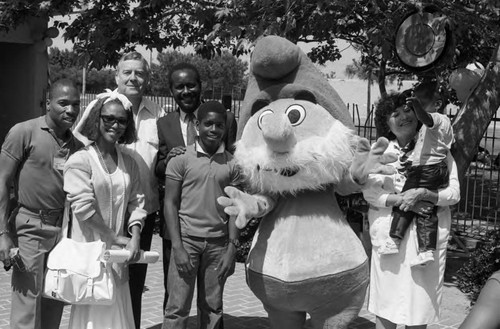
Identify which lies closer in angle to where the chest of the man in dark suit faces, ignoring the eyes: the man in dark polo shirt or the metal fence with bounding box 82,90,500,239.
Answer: the man in dark polo shirt

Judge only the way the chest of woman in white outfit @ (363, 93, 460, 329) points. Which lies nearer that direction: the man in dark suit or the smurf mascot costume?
the smurf mascot costume

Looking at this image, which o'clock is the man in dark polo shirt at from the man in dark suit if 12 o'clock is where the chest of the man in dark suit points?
The man in dark polo shirt is roughly at 2 o'clock from the man in dark suit.

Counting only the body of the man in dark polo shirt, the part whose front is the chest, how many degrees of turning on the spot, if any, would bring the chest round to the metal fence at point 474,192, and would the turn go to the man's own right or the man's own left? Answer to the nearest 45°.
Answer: approximately 90° to the man's own left

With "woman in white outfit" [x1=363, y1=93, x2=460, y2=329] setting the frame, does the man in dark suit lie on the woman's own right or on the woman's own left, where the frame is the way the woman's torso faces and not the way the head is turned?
on the woman's own right

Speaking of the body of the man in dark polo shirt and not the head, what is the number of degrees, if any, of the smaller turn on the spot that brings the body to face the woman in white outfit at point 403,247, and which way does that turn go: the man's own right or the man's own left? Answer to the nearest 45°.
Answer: approximately 45° to the man's own left

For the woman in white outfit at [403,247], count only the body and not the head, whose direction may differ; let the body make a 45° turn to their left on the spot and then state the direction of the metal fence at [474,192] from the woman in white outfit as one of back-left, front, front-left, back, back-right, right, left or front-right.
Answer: back-left

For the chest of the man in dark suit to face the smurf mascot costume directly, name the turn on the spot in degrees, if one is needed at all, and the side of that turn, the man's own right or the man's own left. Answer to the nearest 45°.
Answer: approximately 45° to the man's own left

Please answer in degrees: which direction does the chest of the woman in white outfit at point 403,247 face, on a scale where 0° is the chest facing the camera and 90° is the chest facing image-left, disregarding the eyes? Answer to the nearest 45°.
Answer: approximately 0°
